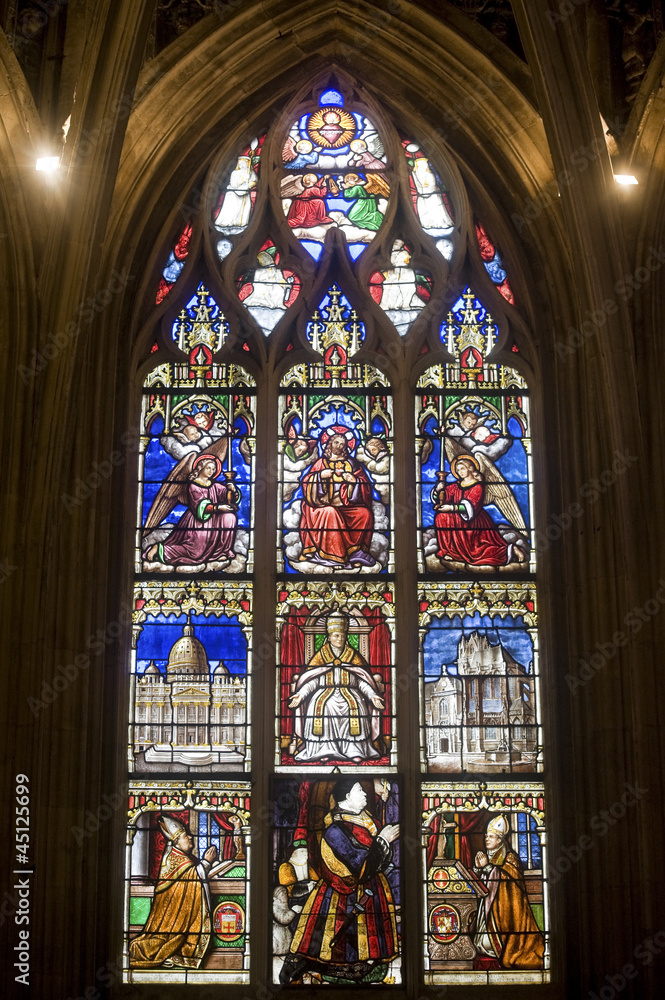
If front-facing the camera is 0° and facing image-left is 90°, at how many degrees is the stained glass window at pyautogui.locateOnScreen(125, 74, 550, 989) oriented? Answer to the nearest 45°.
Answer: approximately 0°
